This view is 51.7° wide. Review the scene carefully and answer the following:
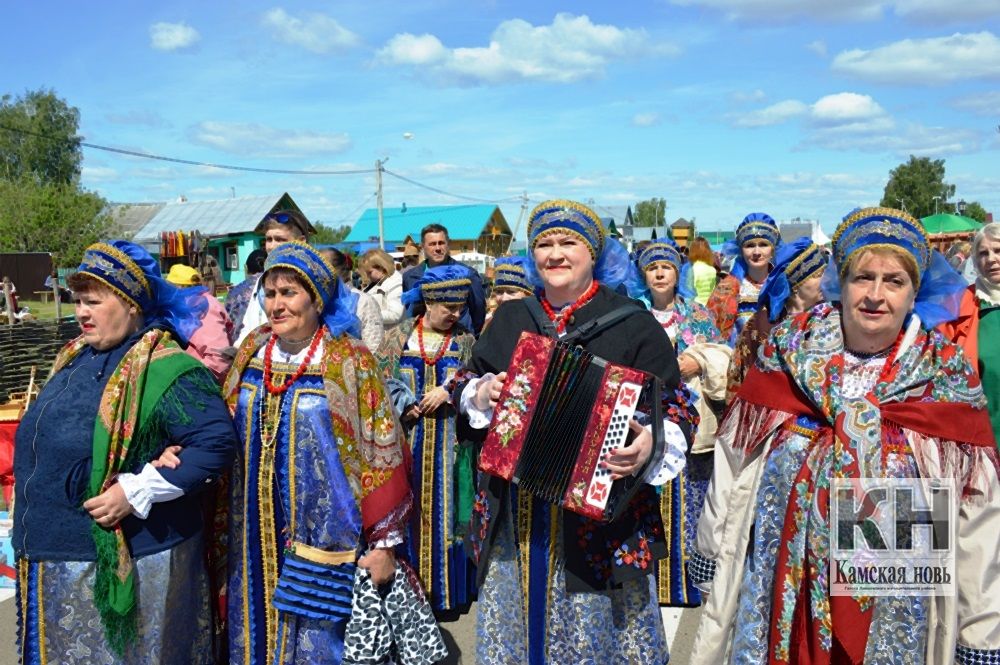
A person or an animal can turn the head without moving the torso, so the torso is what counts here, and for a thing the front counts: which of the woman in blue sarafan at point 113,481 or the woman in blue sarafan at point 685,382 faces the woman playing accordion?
the woman in blue sarafan at point 685,382

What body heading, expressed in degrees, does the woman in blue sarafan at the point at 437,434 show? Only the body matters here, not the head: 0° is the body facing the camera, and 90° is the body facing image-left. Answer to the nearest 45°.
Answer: approximately 0°

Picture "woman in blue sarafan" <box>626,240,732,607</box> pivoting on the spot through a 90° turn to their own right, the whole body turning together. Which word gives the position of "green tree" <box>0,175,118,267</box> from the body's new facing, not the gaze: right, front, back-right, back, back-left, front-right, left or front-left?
front-right

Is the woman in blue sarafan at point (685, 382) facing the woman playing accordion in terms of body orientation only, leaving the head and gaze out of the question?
yes

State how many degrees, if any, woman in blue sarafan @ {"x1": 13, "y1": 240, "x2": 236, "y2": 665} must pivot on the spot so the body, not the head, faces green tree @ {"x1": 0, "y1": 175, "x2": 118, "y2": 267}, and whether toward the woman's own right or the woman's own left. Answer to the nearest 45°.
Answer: approximately 135° to the woman's own right

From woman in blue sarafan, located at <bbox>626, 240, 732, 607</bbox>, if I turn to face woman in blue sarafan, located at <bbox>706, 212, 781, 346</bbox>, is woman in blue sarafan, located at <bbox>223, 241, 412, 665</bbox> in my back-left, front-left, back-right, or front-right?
back-left

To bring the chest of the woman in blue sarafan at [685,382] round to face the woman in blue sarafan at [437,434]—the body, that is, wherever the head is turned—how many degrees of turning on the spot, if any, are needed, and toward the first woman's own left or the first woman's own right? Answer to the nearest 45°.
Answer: approximately 90° to the first woman's own right

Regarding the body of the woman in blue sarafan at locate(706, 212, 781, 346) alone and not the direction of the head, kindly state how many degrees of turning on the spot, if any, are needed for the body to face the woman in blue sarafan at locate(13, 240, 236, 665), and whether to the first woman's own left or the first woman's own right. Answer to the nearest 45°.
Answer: approximately 45° to the first woman's own right
